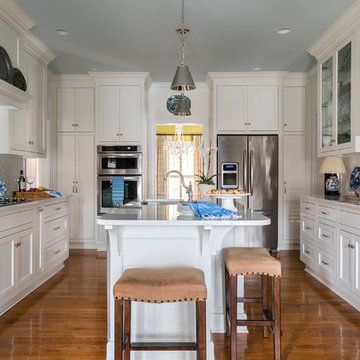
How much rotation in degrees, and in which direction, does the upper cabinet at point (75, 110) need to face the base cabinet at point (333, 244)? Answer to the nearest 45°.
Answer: approximately 45° to its left

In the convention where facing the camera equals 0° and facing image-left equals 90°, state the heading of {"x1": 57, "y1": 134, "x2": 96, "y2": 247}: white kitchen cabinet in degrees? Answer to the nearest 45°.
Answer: approximately 0°

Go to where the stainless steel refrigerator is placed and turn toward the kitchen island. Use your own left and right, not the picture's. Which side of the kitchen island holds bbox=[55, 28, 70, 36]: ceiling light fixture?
right

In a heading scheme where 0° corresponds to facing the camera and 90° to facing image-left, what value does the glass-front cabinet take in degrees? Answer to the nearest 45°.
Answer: approximately 45°

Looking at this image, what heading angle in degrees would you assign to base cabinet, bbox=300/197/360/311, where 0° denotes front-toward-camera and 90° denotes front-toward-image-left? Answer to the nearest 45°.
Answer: approximately 45°

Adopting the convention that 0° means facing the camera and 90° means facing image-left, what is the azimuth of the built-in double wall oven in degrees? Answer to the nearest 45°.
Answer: approximately 0°

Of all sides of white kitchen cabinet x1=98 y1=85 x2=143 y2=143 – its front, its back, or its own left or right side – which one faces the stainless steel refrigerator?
left
